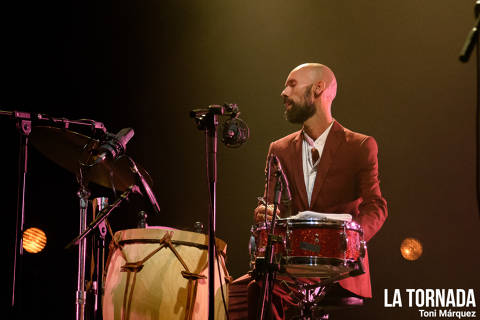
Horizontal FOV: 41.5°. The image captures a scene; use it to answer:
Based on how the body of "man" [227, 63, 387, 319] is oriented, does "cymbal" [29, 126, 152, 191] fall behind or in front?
in front

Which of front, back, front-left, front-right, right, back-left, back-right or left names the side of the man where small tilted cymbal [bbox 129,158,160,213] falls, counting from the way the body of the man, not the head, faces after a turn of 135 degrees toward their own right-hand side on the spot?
back-left

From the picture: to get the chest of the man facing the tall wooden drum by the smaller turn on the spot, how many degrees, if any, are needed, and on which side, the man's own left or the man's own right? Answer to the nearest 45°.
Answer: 0° — they already face it

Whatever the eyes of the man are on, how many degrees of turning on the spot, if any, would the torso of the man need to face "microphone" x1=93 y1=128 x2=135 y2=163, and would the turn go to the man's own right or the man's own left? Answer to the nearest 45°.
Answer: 0° — they already face it

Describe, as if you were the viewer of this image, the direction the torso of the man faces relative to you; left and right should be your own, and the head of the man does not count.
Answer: facing the viewer and to the left of the viewer

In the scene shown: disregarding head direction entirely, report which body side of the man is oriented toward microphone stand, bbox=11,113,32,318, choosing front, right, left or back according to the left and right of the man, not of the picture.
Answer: front

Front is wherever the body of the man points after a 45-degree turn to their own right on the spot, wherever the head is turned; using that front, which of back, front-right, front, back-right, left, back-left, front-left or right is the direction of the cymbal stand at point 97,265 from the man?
front-left

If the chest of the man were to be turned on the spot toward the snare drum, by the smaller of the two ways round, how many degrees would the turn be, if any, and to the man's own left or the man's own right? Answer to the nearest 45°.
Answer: approximately 45° to the man's own left

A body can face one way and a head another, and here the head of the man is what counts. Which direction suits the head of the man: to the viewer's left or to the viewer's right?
to the viewer's left

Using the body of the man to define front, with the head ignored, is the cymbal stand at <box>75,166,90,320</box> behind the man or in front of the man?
in front
